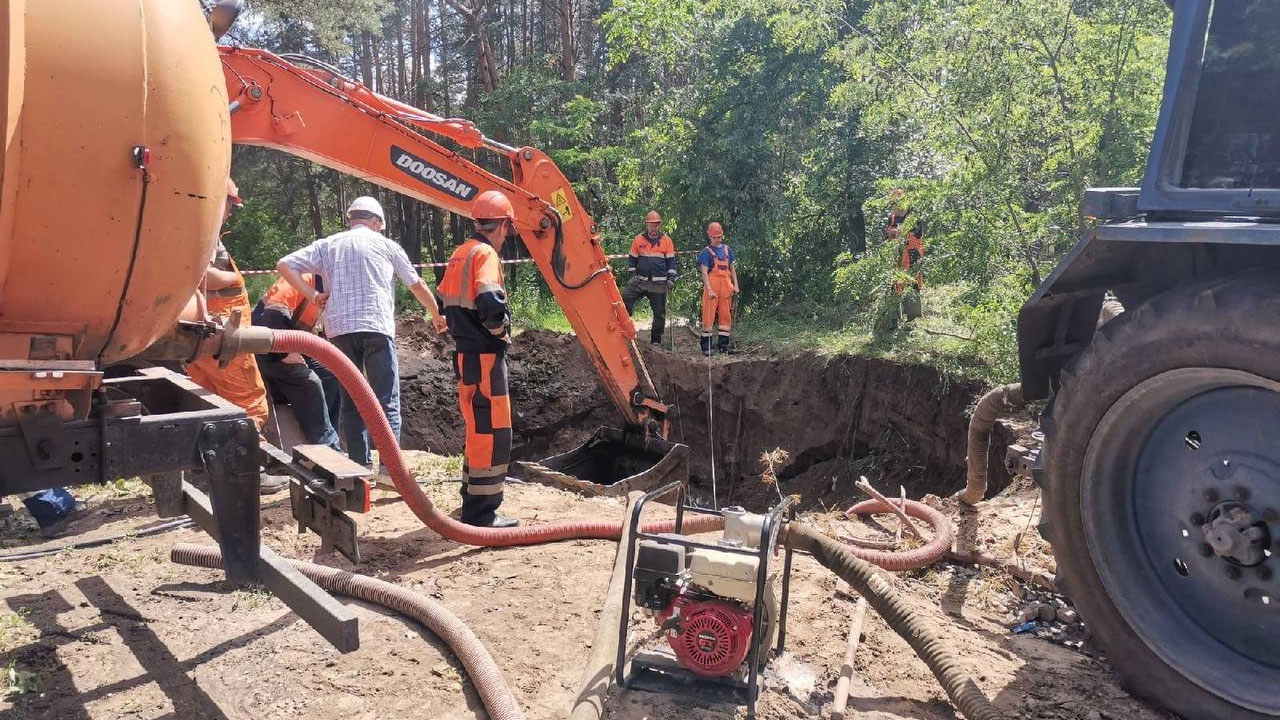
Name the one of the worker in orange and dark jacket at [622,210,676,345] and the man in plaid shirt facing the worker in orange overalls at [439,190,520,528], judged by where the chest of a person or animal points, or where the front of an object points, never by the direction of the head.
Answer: the worker in orange and dark jacket at [622,210,676,345]

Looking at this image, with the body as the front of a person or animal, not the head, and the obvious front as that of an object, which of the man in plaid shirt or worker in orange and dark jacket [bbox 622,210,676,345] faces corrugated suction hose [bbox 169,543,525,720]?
the worker in orange and dark jacket

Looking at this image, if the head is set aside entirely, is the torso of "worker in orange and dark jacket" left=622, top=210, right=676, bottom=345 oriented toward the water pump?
yes

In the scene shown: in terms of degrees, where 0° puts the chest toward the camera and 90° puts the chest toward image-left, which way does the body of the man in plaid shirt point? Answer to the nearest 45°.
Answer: approximately 180°

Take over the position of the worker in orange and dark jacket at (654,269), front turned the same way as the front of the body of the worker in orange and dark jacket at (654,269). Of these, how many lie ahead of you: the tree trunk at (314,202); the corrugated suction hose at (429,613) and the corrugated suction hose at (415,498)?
2

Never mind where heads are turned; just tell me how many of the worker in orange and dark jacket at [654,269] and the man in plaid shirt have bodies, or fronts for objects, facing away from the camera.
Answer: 1

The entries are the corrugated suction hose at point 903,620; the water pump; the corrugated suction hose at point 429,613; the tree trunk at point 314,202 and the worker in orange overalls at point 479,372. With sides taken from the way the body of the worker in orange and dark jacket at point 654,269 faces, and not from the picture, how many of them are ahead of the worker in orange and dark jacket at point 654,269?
4

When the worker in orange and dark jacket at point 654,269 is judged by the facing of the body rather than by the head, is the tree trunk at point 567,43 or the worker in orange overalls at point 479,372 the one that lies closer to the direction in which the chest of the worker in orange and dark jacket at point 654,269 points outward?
the worker in orange overalls

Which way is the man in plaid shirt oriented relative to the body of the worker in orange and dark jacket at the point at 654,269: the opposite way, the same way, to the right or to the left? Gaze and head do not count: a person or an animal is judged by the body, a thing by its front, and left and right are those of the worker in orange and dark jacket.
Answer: the opposite way

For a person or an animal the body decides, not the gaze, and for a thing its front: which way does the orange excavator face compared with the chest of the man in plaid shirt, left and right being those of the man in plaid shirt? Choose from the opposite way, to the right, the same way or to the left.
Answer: to the right

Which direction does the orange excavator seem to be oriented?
to the viewer's right
